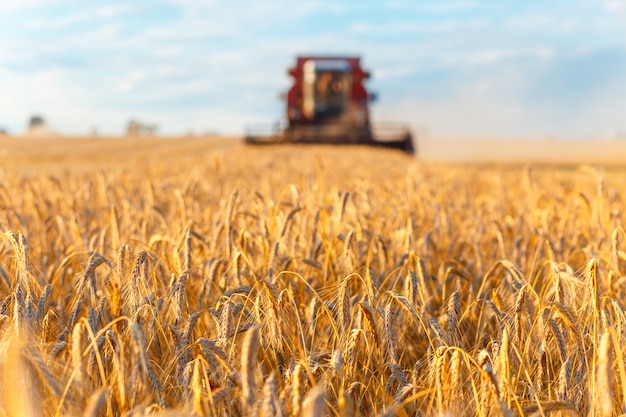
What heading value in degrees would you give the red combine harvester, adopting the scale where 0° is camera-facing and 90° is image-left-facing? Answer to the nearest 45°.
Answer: approximately 0°
